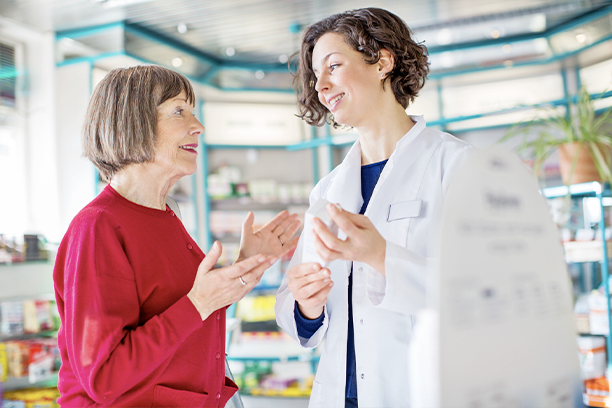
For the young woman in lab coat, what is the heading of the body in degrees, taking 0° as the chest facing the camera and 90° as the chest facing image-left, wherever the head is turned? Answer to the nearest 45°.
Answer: approximately 45°

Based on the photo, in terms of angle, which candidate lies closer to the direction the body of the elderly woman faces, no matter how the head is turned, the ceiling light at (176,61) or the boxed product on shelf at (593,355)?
the boxed product on shelf

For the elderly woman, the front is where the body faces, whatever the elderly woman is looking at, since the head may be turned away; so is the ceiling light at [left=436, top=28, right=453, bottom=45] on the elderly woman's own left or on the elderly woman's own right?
on the elderly woman's own left

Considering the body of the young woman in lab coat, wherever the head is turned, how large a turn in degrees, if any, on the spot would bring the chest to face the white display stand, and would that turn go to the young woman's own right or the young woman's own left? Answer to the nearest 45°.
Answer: approximately 45° to the young woman's own left

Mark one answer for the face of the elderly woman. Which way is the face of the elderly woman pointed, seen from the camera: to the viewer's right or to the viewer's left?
to the viewer's right

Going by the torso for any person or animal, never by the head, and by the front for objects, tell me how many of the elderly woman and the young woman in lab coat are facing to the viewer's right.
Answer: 1

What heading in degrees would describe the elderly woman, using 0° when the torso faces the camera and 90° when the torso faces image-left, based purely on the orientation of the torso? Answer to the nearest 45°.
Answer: approximately 270°

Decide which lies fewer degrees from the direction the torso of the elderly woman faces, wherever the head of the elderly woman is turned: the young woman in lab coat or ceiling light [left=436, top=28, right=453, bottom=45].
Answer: the young woman in lab coat

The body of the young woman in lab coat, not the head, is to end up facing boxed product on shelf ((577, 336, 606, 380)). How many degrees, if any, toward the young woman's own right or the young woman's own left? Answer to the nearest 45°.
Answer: approximately 180°

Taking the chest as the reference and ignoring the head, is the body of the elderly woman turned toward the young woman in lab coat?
yes

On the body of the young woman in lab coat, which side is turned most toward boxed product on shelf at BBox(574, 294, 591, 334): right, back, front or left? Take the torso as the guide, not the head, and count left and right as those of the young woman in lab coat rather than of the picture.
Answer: back

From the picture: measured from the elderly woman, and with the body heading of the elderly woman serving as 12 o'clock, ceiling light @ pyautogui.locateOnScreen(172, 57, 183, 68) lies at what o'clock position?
The ceiling light is roughly at 9 o'clock from the elderly woman.
